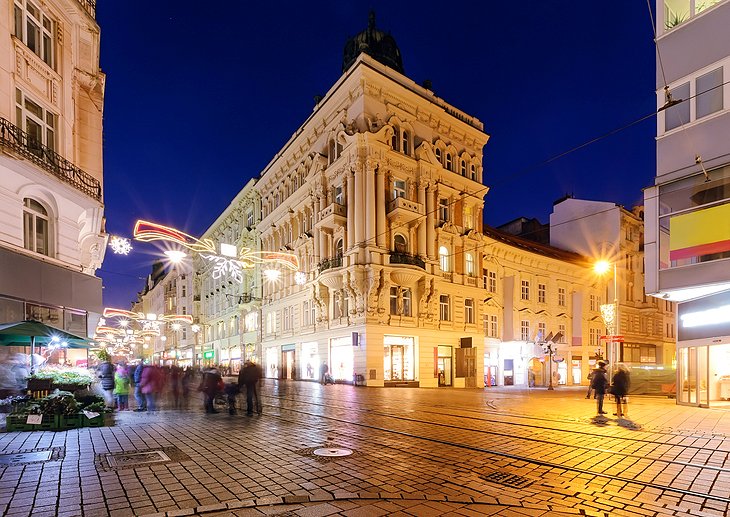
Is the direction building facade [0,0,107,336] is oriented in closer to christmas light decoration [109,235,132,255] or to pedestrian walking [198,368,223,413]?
the pedestrian walking

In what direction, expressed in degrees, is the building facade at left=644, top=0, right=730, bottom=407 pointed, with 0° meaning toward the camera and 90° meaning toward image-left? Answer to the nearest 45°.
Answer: approximately 45°

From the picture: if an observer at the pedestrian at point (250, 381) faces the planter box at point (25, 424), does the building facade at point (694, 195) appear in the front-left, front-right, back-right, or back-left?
back-left

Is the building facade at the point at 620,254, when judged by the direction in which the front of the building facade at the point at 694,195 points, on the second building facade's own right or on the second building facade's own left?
on the second building facade's own right

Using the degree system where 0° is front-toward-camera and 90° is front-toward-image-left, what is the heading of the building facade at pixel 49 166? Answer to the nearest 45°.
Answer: approximately 315°
